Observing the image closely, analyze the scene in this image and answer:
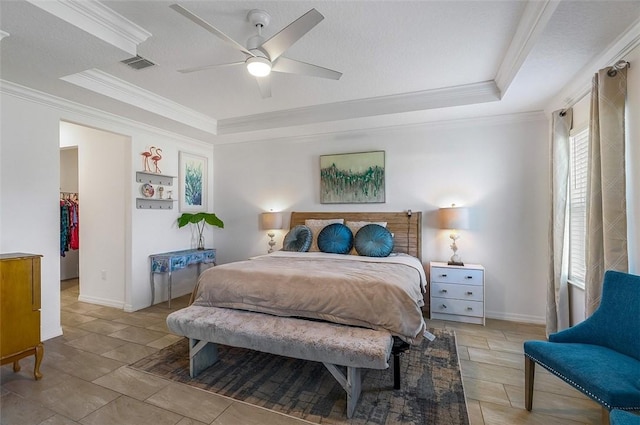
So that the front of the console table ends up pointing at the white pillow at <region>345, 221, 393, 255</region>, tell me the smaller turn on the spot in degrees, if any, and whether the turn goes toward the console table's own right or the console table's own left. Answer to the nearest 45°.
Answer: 0° — it already faces it

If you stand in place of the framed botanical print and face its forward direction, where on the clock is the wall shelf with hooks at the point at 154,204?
The wall shelf with hooks is roughly at 3 o'clock from the framed botanical print.

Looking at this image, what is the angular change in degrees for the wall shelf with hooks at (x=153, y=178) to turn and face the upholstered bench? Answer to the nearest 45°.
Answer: approximately 45° to its right

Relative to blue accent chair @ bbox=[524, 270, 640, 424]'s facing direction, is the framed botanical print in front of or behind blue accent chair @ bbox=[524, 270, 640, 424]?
in front

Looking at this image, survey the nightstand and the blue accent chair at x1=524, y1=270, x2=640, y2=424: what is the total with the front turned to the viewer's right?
0

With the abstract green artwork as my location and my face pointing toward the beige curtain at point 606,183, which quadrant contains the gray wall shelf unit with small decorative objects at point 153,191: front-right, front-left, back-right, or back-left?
back-right

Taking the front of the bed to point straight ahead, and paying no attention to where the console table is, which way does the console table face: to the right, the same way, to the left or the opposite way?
to the left

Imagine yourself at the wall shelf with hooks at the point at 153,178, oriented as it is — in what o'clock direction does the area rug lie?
The area rug is roughly at 1 o'clock from the wall shelf with hooks.

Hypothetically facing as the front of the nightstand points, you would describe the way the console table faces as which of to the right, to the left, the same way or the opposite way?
to the left

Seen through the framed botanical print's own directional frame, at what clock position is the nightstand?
The nightstand is roughly at 12 o'clock from the framed botanical print.

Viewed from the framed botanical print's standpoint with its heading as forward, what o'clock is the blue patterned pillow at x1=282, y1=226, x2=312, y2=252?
The blue patterned pillow is roughly at 12 o'clock from the framed botanical print.

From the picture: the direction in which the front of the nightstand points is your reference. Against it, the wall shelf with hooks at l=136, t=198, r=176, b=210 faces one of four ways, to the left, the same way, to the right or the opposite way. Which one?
to the left

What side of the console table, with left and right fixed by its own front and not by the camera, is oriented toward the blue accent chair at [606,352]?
front

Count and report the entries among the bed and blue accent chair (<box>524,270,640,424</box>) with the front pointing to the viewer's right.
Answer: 0

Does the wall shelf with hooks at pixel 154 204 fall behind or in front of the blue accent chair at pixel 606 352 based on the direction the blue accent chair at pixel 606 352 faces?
in front
